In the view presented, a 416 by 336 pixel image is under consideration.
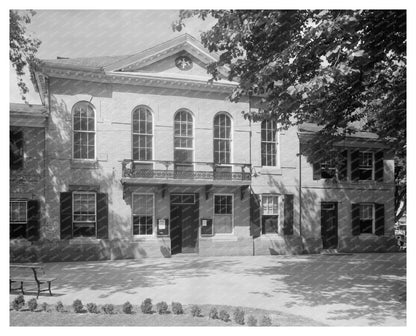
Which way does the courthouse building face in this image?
toward the camera

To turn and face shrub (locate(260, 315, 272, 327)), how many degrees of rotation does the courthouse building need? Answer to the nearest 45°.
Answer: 0° — it already faces it

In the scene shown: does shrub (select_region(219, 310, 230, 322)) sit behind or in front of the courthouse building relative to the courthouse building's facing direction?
in front

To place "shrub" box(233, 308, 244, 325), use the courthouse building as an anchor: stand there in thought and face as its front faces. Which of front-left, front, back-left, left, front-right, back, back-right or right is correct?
front

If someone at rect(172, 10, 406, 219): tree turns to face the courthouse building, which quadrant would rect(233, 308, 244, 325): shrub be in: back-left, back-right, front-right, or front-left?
back-left

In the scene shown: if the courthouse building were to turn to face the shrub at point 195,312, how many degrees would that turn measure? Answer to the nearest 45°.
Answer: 0° — it already faces it

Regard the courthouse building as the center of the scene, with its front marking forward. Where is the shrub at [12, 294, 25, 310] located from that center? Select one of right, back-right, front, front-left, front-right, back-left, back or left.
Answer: front
